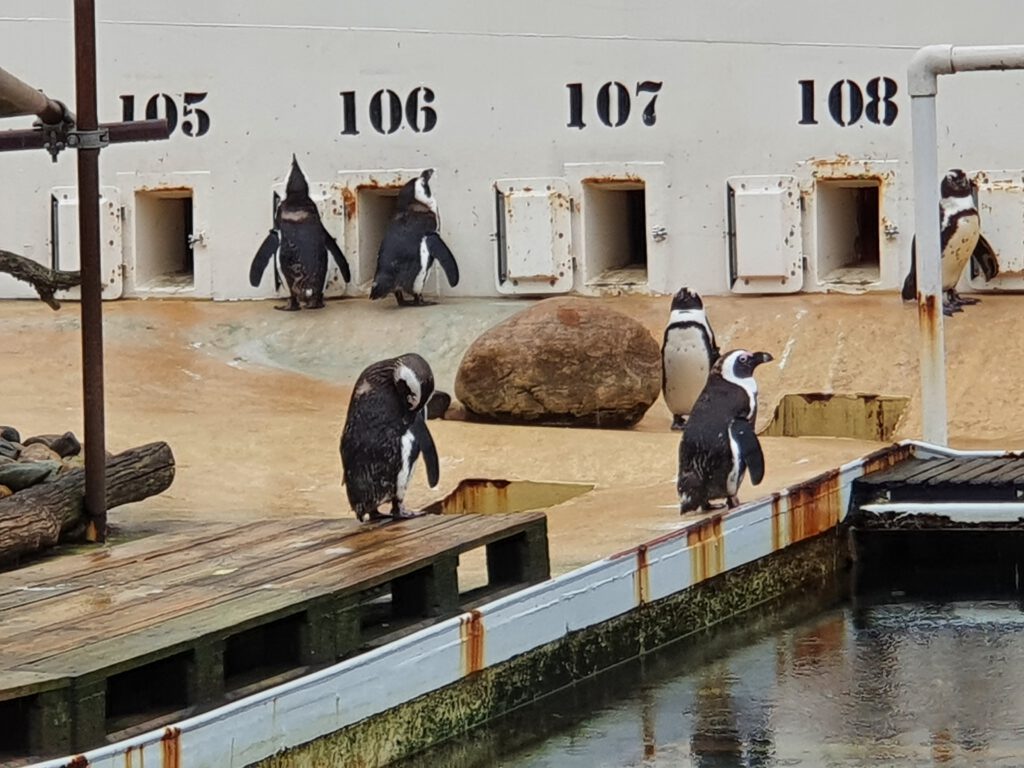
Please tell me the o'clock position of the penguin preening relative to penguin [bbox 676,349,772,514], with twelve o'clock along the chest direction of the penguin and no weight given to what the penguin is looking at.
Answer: The penguin preening is roughly at 6 o'clock from the penguin.

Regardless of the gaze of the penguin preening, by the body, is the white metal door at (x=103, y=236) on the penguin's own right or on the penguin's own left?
on the penguin's own left

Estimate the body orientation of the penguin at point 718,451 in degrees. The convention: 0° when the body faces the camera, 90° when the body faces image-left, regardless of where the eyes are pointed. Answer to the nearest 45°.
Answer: approximately 225°

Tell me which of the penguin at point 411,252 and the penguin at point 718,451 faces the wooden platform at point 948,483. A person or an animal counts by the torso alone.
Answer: the penguin at point 718,451

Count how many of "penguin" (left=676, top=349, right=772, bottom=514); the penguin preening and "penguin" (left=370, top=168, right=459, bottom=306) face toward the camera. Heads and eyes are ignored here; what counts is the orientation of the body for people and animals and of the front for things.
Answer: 0

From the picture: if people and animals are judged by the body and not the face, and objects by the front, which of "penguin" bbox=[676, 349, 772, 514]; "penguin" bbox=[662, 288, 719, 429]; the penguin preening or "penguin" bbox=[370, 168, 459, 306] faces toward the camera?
"penguin" bbox=[662, 288, 719, 429]

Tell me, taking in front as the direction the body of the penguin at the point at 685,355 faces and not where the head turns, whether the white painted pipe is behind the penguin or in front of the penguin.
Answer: in front

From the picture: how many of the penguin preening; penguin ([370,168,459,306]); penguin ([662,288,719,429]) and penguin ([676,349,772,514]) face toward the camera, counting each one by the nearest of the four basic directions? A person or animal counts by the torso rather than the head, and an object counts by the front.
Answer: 1

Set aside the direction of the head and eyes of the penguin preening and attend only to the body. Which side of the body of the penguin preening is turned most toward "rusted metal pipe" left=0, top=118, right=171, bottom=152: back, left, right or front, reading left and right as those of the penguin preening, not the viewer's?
back

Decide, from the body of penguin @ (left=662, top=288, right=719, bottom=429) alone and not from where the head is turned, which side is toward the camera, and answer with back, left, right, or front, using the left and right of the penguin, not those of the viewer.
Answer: front

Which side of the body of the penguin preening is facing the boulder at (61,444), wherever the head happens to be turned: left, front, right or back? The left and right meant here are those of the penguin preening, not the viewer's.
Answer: left
